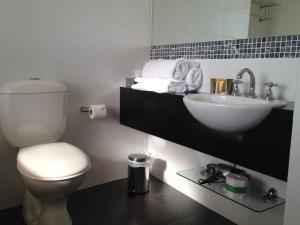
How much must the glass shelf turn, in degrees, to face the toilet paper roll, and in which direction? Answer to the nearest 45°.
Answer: approximately 45° to its right

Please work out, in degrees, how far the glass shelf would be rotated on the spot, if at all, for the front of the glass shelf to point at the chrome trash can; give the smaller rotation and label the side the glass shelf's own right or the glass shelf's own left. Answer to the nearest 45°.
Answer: approximately 90° to the glass shelf's own right

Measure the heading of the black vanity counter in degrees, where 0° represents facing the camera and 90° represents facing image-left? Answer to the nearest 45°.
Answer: approximately 45°

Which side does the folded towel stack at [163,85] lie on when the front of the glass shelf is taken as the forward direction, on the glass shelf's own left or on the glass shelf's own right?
on the glass shelf's own right

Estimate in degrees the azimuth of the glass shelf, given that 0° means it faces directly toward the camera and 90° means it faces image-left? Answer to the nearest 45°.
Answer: approximately 45°

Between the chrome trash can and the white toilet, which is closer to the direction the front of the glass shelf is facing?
the white toilet

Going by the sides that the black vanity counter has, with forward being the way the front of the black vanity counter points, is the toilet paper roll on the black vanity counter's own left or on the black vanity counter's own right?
on the black vanity counter's own right

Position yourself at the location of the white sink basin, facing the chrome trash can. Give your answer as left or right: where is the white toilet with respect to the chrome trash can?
left
